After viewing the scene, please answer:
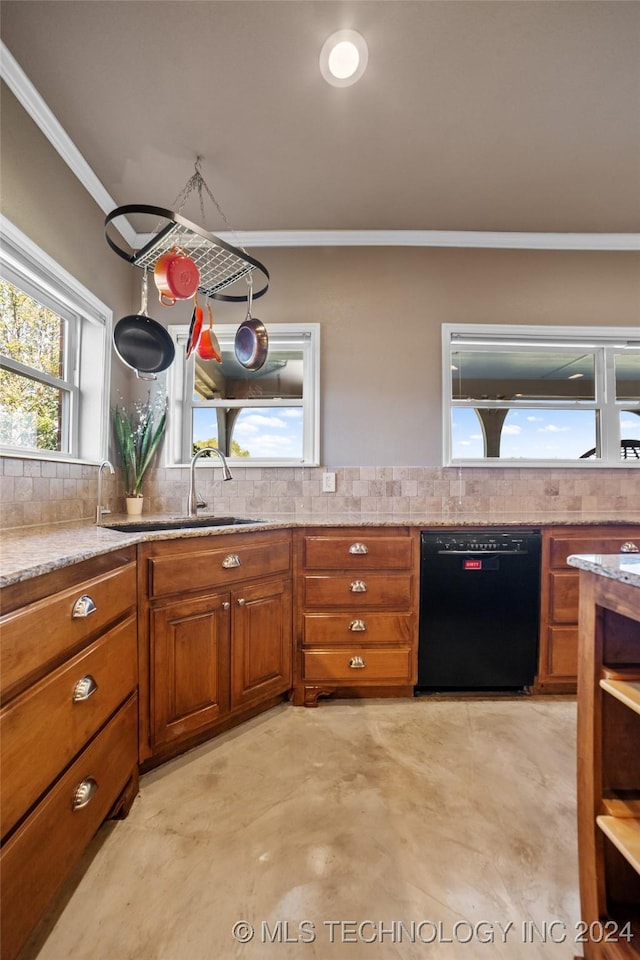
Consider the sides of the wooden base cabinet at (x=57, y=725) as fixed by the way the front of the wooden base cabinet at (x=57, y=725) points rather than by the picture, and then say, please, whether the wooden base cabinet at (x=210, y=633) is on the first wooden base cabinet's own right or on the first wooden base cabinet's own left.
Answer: on the first wooden base cabinet's own left

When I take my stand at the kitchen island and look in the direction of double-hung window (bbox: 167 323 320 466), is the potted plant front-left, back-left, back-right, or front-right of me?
front-left

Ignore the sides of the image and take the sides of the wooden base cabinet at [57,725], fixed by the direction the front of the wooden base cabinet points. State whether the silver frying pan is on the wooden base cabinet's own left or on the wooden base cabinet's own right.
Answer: on the wooden base cabinet's own left

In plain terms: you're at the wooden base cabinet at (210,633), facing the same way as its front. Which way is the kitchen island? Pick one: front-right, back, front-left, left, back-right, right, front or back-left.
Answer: front

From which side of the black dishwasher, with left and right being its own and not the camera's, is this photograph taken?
front

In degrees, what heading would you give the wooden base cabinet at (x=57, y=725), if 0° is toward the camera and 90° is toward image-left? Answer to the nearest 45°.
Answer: approximately 315°

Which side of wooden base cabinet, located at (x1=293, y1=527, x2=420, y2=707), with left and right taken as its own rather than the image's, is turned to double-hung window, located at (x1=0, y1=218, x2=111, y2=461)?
right

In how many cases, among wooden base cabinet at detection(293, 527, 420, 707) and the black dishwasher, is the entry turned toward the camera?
2
